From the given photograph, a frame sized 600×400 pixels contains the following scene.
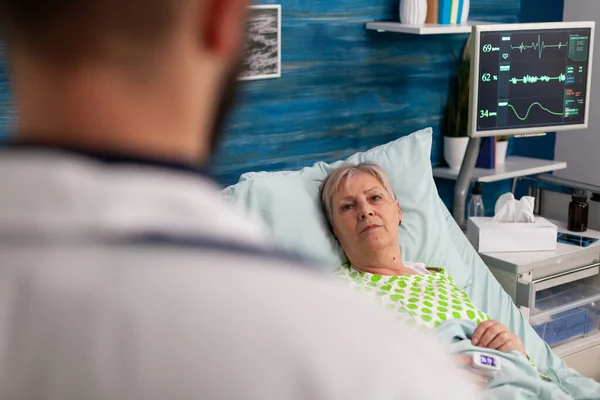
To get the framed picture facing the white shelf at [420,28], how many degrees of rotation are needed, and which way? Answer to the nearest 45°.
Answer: approximately 90° to its left

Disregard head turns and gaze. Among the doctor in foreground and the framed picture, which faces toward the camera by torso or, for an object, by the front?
the framed picture

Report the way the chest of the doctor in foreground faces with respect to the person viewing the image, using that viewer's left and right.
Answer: facing away from the viewer and to the right of the viewer

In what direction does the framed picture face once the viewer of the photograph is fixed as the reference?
facing the viewer

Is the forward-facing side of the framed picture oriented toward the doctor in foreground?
yes

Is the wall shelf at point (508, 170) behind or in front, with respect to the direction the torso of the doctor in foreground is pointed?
in front

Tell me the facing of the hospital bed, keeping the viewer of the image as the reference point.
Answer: facing the viewer and to the right of the viewer

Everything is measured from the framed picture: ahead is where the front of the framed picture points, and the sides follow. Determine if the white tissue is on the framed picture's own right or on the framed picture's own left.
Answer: on the framed picture's own left

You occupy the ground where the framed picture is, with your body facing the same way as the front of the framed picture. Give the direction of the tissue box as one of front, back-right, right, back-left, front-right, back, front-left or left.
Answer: left

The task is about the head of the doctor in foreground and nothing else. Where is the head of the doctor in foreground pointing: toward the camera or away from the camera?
away from the camera

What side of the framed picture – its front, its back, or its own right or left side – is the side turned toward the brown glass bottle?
left

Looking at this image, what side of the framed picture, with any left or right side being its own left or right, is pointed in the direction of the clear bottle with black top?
left

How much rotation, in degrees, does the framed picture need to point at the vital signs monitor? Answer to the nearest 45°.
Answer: approximately 90° to its left

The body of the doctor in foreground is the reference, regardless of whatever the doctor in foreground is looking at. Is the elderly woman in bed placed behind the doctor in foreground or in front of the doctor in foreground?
in front
